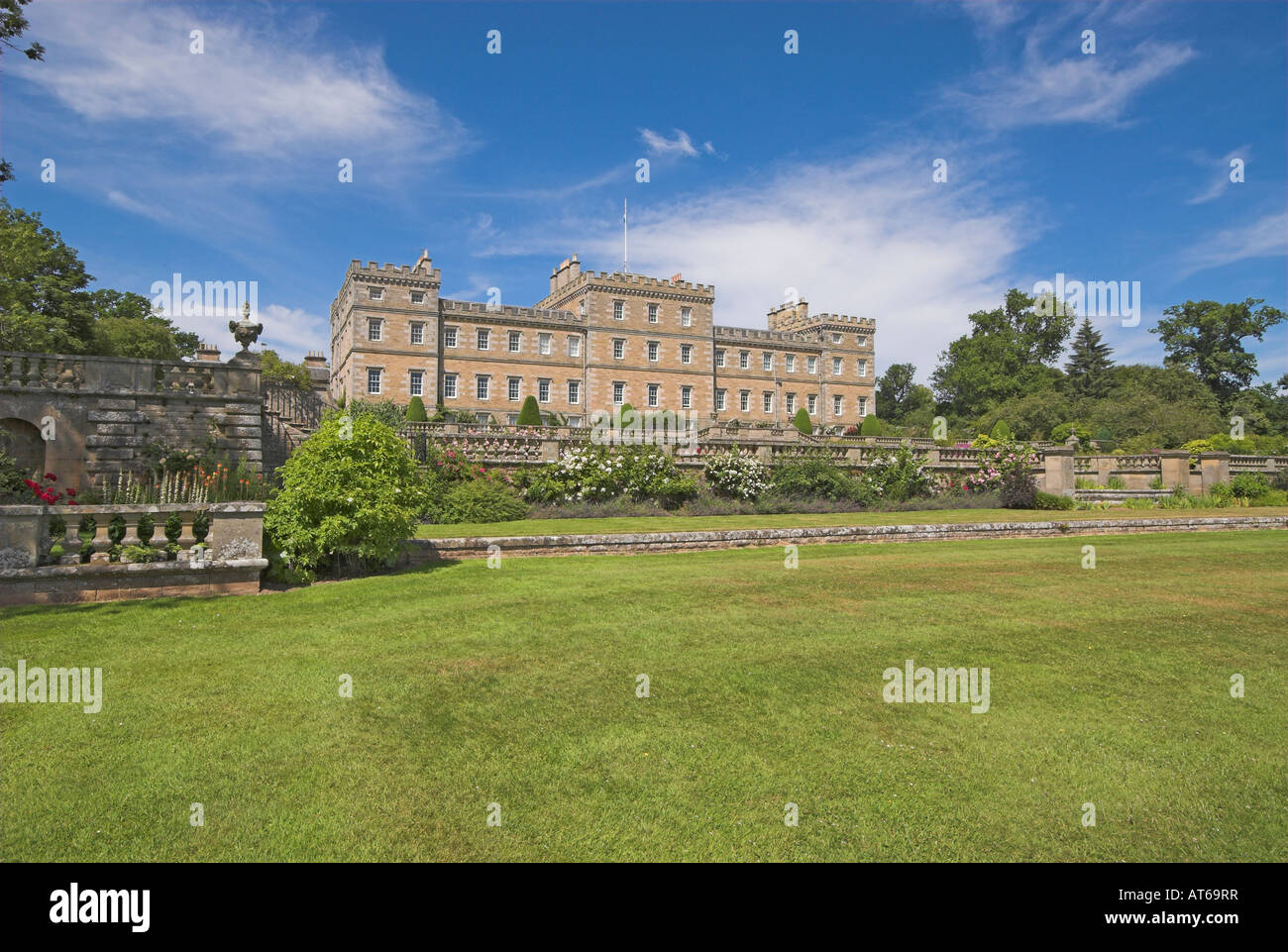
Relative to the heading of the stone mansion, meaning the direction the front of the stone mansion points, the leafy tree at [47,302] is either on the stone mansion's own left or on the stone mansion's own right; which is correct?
on the stone mansion's own right

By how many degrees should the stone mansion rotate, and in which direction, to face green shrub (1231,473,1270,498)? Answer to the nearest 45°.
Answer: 0° — it already faces it

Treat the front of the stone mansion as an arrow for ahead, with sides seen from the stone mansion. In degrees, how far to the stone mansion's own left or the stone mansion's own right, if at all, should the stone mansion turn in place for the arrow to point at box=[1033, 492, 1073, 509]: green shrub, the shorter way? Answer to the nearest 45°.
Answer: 0° — it already faces it

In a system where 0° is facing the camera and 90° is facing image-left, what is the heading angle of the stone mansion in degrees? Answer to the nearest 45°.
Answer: approximately 315°

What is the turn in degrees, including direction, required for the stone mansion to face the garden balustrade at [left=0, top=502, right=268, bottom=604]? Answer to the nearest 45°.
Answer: approximately 45° to its right

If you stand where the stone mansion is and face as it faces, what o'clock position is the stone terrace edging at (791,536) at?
The stone terrace edging is roughly at 1 o'clock from the stone mansion.

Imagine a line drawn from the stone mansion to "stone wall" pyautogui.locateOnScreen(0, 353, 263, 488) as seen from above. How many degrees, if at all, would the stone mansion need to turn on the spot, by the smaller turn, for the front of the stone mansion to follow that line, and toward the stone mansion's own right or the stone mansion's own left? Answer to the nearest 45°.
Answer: approximately 45° to the stone mansion's own right
